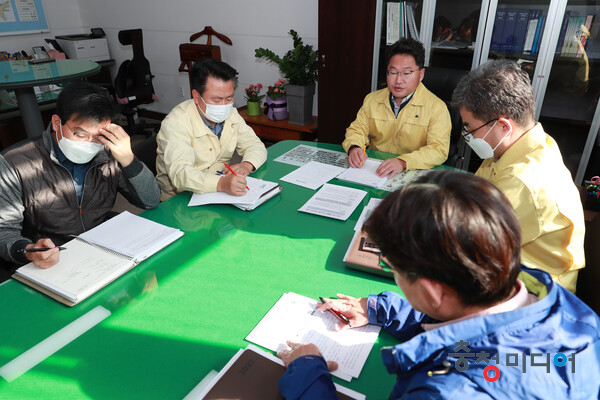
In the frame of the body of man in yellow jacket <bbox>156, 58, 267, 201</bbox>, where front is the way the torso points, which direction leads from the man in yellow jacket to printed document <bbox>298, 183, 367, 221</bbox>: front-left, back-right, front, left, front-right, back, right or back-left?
front

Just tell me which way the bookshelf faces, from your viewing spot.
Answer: facing the viewer and to the left of the viewer

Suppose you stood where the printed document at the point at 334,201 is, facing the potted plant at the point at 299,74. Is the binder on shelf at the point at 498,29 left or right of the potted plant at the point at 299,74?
right

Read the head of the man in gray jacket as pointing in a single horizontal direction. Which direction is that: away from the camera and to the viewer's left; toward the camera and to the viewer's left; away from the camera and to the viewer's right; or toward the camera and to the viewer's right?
toward the camera and to the viewer's right

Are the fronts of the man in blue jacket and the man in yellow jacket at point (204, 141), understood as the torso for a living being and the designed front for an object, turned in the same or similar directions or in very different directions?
very different directions

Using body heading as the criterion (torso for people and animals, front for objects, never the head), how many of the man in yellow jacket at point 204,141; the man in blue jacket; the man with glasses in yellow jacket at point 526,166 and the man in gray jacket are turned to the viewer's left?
2

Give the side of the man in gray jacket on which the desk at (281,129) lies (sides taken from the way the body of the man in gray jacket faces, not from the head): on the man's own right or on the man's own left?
on the man's own left

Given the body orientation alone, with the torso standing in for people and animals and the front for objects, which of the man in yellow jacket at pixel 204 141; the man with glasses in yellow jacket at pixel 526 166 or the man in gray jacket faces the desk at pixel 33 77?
the man with glasses in yellow jacket

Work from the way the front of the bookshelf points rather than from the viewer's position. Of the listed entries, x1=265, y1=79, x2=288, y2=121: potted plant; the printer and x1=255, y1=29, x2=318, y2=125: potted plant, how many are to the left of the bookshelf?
0

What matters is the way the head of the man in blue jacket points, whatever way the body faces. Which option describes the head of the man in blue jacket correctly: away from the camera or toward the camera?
away from the camera

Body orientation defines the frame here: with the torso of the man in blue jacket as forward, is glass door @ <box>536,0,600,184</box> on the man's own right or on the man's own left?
on the man's own right

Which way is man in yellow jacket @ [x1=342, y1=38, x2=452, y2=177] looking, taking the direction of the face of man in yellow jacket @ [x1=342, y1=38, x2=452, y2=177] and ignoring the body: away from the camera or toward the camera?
toward the camera

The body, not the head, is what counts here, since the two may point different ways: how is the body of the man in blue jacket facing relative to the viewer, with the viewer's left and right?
facing to the left of the viewer

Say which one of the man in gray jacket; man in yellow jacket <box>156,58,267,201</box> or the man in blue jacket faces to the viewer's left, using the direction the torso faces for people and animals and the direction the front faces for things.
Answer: the man in blue jacket

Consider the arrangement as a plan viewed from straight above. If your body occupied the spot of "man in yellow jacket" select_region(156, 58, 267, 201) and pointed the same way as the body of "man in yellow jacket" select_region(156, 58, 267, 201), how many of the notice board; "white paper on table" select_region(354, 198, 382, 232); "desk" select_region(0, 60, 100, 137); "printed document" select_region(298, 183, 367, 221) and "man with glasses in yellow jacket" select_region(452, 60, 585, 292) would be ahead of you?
3

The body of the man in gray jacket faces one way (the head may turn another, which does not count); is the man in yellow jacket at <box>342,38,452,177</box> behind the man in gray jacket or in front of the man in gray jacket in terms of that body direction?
in front

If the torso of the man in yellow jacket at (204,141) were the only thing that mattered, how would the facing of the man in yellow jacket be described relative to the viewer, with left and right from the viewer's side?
facing the viewer and to the right of the viewer

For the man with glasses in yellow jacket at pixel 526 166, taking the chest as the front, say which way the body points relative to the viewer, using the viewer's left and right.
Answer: facing to the left of the viewer

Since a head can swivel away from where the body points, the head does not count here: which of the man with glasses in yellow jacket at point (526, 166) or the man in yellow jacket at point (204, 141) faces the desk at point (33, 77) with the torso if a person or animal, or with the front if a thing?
the man with glasses in yellow jacket

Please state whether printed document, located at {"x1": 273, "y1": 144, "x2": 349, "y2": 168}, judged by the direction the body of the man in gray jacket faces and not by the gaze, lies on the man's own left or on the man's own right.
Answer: on the man's own left
